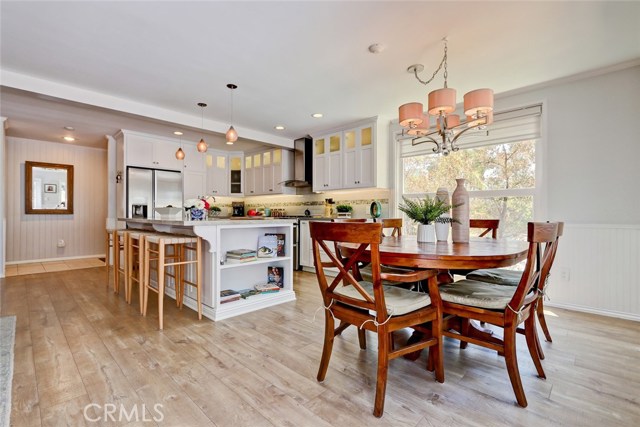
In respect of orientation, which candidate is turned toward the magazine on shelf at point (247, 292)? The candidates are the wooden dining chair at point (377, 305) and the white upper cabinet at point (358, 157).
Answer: the white upper cabinet

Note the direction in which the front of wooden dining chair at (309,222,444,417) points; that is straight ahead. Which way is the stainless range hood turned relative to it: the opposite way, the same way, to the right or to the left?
the opposite way

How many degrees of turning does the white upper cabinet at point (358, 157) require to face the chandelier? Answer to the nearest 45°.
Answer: approximately 45° to its left

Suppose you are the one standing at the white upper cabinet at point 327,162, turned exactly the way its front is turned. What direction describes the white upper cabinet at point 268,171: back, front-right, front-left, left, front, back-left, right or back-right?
right

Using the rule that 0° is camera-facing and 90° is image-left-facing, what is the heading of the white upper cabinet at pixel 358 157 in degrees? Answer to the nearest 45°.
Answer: approximately 45°

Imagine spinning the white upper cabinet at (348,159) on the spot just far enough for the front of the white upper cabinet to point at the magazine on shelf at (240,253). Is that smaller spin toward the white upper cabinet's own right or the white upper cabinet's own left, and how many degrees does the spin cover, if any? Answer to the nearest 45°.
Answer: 0° — it already faces it

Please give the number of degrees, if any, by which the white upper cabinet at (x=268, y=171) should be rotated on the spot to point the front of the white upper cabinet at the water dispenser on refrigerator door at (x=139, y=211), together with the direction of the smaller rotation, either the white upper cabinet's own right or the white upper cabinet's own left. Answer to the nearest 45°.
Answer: approximately 45° to the white upper cabinet's own right

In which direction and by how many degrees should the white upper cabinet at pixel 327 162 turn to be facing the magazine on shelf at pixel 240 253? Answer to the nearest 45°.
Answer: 0° — it already faces it

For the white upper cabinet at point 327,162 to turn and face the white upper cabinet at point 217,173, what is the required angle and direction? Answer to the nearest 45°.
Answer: approximately 90° to its right

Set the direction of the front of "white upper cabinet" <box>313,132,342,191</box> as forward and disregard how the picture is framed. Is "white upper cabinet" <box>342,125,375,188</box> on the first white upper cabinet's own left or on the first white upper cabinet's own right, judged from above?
on the first white upper cabinet's own left
